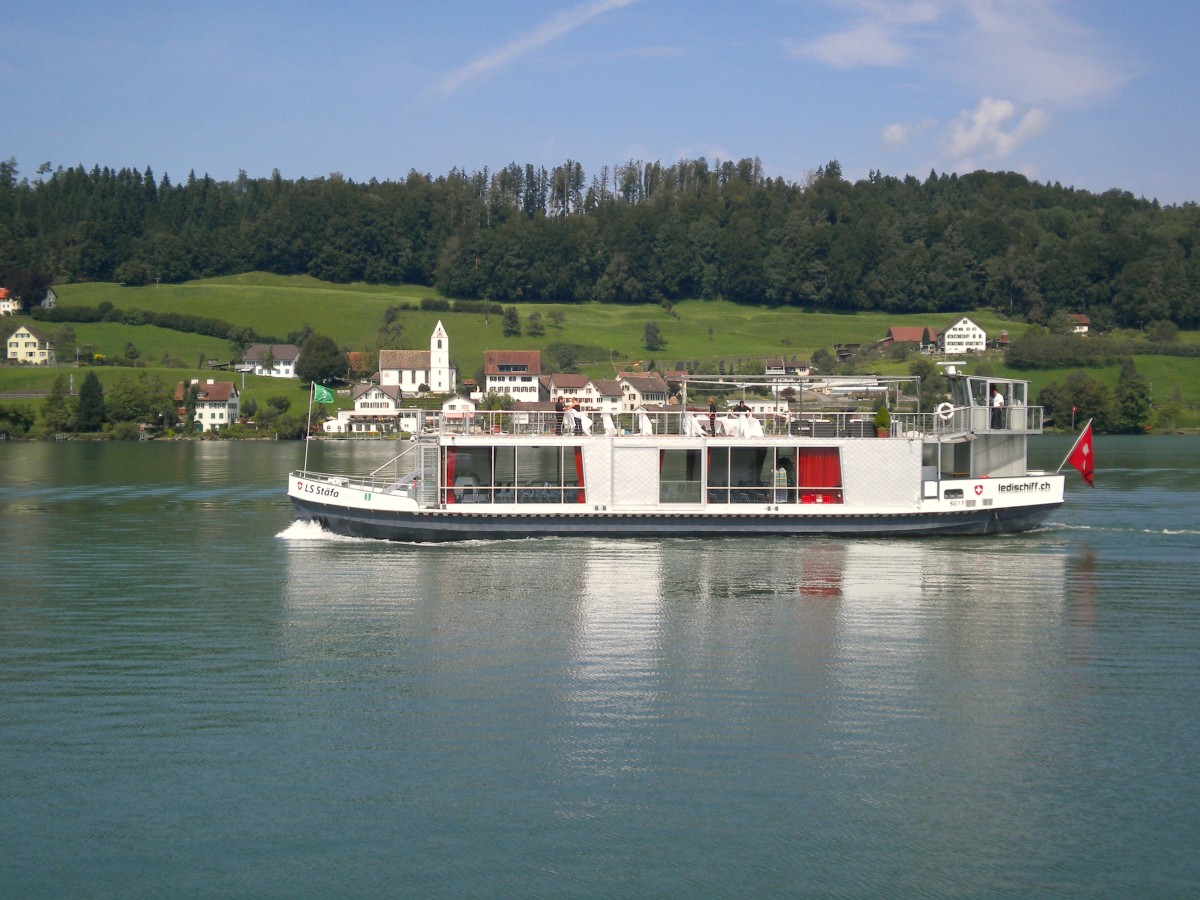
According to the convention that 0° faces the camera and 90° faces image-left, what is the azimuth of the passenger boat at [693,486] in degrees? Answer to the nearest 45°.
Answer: approximately 90°
